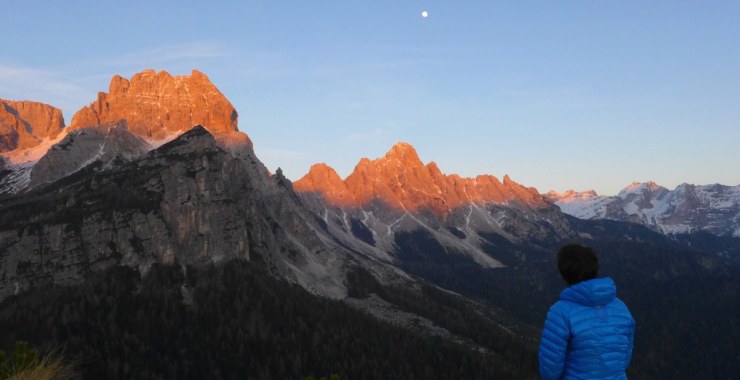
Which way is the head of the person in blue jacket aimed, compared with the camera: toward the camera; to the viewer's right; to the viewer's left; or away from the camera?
away from the camera

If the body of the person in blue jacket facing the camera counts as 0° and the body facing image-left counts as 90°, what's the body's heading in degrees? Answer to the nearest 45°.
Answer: approximately 135°
